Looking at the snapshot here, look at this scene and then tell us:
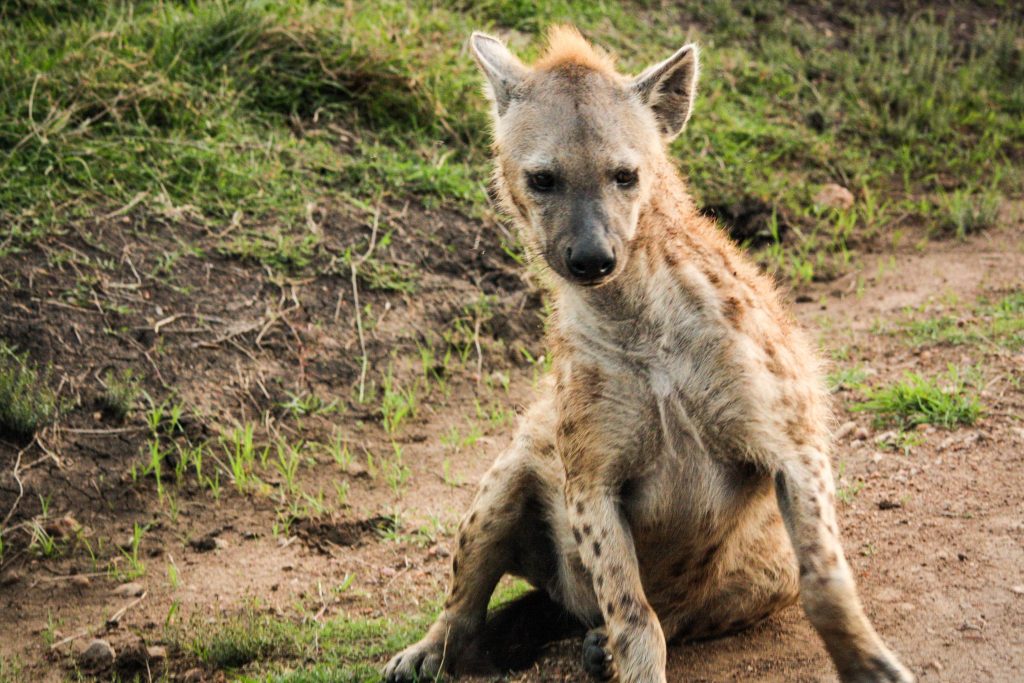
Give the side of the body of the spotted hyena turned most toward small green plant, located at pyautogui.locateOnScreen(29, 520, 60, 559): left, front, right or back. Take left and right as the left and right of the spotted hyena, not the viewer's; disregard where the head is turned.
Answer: right

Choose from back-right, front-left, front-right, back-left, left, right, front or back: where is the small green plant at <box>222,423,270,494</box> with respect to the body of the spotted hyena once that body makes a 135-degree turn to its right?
front

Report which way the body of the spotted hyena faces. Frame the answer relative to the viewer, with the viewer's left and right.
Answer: facing the viewer

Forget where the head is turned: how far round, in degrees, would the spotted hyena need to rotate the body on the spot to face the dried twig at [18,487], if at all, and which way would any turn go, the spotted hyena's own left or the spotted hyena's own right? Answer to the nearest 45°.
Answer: approximately 90° to the spotted hyena's own right

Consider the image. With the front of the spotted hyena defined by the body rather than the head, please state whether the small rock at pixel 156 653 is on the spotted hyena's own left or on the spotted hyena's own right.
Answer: on the spotted hyena's own right

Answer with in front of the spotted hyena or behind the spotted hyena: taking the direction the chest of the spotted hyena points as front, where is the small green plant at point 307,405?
behind

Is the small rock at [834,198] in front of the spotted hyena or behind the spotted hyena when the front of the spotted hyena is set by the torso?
behind

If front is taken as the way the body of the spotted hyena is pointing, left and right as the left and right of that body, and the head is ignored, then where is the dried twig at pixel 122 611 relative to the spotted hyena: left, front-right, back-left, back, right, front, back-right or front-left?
right

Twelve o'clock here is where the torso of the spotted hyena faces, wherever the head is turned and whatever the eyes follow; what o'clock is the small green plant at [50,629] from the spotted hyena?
The small green plant is roughly at 3 o'clock from the spotted hyena.

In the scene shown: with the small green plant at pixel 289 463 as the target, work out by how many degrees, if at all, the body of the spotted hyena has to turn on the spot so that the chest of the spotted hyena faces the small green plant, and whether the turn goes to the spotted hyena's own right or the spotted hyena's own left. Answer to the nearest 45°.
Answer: approximately 135° to the spotted hyena's own right

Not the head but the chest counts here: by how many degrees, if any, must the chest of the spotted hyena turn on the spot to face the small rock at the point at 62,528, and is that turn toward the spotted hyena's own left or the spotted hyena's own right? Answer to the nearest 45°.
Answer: approximately 90° to the spotted hyena's own right

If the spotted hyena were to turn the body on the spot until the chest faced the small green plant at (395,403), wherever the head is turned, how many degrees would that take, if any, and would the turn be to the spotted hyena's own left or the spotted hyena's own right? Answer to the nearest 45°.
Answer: approximately 135° to the spotted hyena's own right

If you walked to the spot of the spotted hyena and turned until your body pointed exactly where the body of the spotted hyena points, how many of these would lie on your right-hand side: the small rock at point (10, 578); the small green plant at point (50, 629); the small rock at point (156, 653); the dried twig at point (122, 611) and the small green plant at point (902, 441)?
4

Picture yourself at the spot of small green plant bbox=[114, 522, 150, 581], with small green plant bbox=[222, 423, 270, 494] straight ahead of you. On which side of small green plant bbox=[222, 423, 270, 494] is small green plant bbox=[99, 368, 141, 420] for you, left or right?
left

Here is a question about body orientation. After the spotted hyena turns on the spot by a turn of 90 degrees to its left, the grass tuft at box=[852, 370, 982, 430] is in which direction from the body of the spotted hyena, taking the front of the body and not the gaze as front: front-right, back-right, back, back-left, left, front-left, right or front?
front-left

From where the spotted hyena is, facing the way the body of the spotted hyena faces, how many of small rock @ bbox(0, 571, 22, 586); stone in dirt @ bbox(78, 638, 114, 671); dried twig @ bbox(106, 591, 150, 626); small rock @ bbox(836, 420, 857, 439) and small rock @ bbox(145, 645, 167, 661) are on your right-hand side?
4

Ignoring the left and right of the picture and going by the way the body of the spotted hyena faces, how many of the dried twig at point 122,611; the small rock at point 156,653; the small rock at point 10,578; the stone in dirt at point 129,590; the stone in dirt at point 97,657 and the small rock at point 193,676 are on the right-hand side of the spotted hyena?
6

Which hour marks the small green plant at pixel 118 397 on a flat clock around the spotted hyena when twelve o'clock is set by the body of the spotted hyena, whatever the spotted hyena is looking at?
The small green plant is roughly at 4 o'clock from the spotted hyena.
